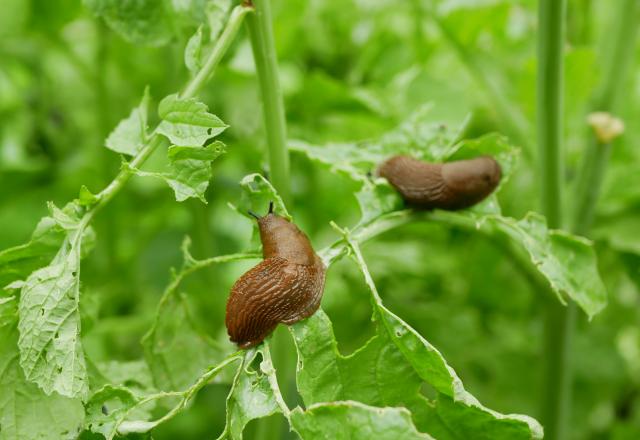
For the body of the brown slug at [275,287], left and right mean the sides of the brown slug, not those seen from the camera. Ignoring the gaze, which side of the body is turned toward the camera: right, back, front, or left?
back

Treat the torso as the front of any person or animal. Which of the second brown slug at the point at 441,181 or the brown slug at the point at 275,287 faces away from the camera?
the brown slug

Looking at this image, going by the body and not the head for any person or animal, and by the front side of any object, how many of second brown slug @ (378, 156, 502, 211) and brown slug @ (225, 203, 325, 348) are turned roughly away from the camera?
1

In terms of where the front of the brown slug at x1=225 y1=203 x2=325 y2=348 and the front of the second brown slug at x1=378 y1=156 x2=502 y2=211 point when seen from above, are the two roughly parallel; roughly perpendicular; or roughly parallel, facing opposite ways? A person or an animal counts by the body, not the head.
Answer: roughly perpendicular
